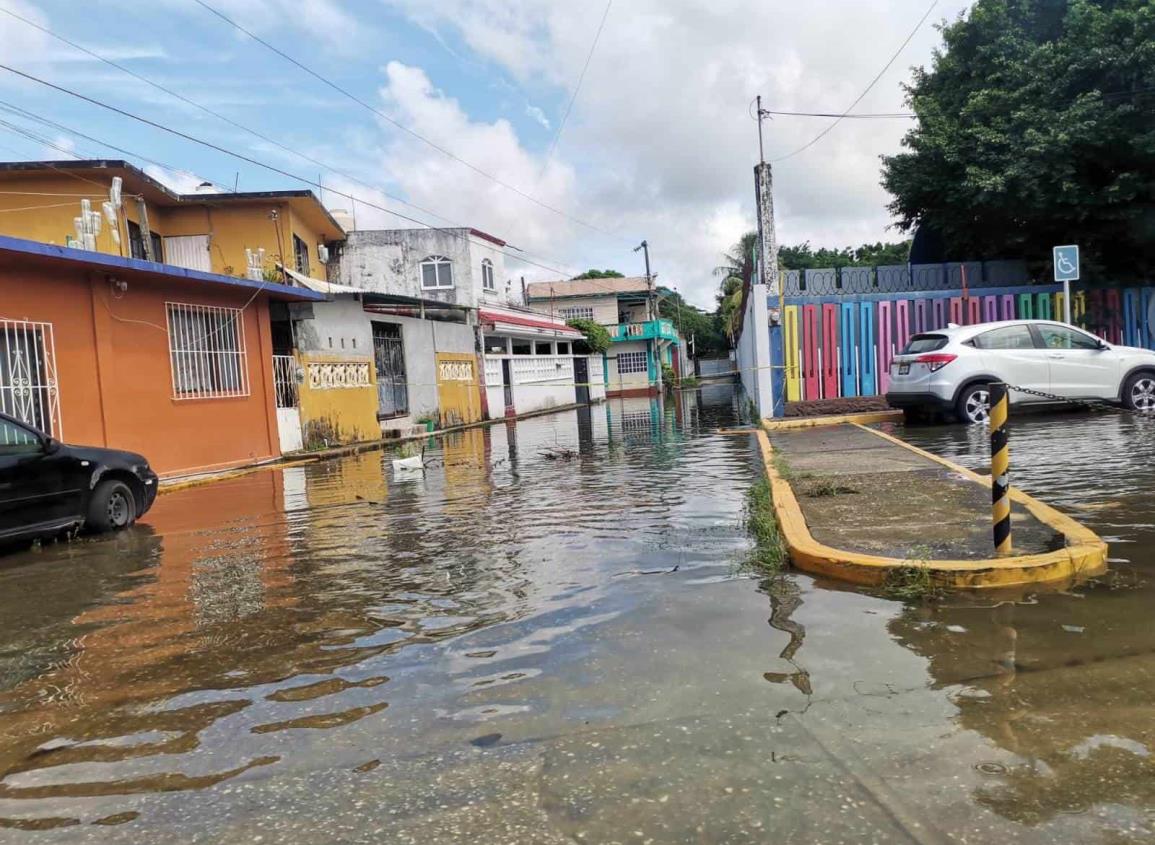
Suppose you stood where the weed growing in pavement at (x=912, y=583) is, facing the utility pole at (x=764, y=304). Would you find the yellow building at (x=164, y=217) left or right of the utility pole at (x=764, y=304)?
left

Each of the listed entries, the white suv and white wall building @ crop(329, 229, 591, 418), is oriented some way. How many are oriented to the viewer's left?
0

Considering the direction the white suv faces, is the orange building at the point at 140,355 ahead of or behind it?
behind

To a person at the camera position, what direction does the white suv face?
facing away from the viewer and to the right of the viewer

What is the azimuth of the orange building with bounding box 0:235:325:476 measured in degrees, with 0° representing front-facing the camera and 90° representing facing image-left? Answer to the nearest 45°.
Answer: approximately 315°

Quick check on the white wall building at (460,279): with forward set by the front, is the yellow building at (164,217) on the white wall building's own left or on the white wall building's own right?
on the white wall building's own right

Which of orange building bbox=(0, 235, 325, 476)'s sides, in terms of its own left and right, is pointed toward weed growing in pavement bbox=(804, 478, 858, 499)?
front

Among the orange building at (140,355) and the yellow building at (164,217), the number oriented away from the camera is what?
0

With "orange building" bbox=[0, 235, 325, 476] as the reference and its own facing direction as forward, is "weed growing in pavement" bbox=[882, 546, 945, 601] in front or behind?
in front

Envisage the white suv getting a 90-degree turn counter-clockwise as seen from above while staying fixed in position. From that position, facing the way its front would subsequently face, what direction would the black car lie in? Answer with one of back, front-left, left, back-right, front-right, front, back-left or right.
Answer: left

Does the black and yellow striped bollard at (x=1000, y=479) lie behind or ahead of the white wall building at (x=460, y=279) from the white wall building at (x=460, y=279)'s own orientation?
ahead

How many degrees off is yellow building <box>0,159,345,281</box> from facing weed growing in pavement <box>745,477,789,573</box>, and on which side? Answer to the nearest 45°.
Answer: approximately 45° to its right
